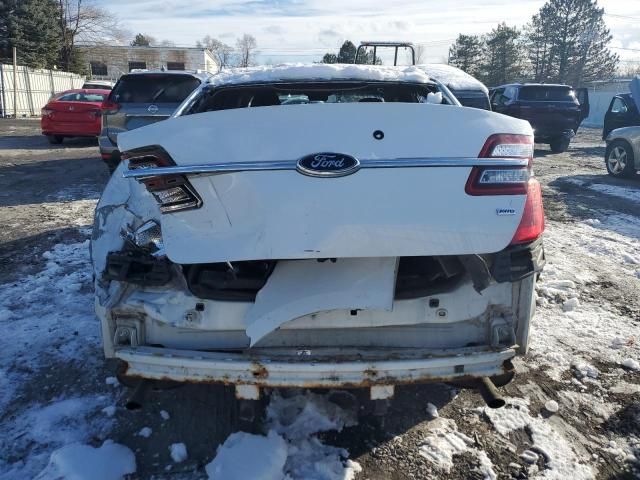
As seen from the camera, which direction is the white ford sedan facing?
away from the camera

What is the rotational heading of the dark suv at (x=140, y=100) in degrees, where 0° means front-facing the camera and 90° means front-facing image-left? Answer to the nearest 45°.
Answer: approximately 180°

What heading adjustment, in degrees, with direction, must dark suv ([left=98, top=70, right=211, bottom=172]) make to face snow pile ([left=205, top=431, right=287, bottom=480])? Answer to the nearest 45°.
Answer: approximately 180°

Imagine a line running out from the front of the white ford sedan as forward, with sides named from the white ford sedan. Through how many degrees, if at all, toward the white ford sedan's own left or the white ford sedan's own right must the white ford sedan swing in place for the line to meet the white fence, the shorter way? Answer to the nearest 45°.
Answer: approximately 45° to the white ford sedan's own left

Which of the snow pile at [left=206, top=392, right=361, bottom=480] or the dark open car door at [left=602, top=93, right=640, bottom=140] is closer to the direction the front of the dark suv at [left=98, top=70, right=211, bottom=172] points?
the dark open car door

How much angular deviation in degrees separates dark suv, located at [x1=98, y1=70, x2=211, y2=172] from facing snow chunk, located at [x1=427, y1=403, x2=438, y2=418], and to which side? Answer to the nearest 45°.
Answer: approximately 180°

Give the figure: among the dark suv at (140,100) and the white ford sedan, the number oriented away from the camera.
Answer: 2

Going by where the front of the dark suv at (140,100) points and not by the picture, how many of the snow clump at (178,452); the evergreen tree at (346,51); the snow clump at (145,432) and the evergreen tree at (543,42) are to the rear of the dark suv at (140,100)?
2
